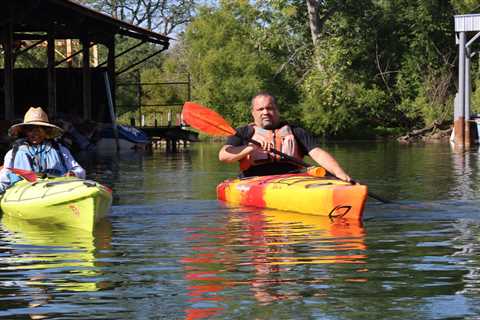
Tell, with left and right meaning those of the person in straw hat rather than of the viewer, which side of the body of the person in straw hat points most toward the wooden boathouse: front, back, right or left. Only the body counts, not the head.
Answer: back

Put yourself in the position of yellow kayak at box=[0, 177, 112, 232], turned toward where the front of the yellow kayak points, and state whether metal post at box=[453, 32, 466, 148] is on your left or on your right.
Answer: on your left

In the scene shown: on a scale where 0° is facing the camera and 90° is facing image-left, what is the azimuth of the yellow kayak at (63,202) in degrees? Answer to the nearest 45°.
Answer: approximately 315°

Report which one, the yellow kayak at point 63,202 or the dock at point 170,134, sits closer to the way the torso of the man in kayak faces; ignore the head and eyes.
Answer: the yellow kayak

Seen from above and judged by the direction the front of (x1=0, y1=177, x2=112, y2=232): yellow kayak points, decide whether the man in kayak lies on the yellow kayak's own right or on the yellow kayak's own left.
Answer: on the yellow kayak's own left

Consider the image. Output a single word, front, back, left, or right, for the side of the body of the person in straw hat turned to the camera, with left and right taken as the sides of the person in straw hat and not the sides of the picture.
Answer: front

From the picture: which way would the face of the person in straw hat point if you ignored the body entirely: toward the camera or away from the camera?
toward the camera

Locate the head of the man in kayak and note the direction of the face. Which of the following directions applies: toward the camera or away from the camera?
toward the camera

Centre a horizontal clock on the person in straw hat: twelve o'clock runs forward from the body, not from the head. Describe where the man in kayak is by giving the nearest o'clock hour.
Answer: The man in kayak is roughly at 9 o'clock from the person in straw hat.

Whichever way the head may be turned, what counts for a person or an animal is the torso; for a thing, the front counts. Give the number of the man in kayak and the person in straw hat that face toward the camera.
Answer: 2

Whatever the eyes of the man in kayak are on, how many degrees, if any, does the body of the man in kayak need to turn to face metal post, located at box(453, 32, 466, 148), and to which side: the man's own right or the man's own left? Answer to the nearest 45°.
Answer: approximately 180°
